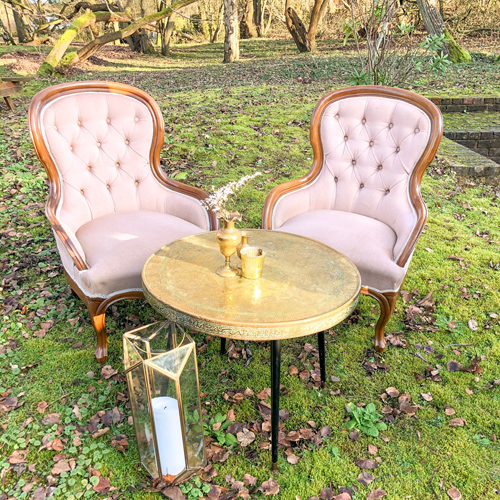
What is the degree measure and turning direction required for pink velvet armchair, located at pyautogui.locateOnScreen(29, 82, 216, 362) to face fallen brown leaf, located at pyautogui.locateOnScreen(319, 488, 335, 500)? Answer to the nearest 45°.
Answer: approximately 45° to its right

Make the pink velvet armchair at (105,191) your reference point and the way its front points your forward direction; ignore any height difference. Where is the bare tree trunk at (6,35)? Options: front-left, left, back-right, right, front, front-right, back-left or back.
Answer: back-left

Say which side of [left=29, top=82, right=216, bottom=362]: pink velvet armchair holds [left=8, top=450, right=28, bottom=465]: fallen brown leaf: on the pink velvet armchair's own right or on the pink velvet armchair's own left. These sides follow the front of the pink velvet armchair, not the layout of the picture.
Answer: on the pink velvet armchair's own right

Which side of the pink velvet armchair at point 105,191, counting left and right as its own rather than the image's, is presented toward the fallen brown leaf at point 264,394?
front

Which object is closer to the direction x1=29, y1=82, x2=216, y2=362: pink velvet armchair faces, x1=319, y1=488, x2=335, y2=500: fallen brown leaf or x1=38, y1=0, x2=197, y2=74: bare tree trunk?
the fallen brown leaf

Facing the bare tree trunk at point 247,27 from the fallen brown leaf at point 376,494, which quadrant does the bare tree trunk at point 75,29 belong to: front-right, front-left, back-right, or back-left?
front-left

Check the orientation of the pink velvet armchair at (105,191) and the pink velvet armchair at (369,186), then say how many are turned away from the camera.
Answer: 0

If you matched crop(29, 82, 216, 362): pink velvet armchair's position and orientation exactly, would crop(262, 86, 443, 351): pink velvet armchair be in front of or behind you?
in front

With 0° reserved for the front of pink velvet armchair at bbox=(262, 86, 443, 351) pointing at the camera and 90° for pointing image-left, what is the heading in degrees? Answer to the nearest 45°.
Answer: approximately 45°

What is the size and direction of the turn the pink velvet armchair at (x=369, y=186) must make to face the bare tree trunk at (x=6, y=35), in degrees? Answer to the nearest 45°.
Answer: approximately 90° to its right

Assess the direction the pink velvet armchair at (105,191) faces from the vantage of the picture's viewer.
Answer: facing the viewer and to the right of the viewer

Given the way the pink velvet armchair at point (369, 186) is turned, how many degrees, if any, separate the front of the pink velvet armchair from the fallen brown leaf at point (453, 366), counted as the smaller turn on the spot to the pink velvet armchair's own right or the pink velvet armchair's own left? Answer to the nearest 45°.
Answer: approximately 90° to the pink velvet armchair's own left

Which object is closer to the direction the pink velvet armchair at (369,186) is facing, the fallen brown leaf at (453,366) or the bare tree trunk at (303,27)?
the fallen brown leaf

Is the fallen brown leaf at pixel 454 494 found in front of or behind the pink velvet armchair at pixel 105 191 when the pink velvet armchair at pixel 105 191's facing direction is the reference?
in front

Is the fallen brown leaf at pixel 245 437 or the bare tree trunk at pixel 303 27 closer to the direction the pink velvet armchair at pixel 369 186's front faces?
the fallen brown leaf

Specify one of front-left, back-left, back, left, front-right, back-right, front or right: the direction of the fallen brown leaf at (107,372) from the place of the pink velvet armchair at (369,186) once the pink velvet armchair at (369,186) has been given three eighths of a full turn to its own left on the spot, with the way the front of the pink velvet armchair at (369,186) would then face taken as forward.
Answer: back-right

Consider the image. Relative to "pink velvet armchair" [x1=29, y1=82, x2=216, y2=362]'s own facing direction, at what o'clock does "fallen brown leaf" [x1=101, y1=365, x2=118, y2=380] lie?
The fallen brown leaf is roughly at 2 o'clock from the pink velvet armchair.

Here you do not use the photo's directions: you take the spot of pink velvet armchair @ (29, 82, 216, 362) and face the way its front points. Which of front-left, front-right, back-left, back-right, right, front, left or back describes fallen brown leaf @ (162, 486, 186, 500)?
front-right

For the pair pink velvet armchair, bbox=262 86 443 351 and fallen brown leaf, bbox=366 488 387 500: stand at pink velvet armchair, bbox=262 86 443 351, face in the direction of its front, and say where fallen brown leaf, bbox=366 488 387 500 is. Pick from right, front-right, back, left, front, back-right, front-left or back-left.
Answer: front-left

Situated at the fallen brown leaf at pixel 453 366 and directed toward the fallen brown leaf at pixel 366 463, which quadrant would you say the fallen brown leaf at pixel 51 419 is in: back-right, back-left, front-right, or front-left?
front-right

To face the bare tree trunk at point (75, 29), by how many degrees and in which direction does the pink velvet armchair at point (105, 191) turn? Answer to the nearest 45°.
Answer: approximately 135° to its left
